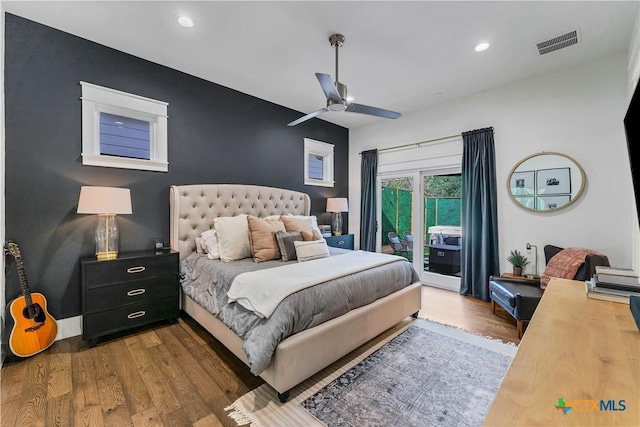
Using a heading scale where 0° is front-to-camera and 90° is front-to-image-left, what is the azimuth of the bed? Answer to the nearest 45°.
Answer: approximately 315°

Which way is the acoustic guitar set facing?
toward the camera

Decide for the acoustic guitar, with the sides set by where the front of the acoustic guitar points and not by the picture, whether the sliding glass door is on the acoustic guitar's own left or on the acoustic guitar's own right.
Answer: on the acoustic guitar's own left

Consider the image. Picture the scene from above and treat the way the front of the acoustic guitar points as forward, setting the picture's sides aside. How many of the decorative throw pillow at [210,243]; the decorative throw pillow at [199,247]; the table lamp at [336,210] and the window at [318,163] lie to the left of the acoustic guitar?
4

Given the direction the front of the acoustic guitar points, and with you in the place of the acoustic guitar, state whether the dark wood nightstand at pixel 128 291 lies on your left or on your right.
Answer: on your left

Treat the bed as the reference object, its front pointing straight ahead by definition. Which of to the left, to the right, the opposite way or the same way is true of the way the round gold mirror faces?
to the right

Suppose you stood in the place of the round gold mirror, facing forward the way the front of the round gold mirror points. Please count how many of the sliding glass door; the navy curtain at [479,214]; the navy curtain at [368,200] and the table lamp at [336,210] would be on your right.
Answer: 4

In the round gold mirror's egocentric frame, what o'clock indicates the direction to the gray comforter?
The gray comforter is roughly at 1 o'clock from the round gold mirror.

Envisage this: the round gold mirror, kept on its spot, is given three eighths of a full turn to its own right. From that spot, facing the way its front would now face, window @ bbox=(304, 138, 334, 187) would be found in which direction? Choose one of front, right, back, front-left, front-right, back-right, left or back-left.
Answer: front-left

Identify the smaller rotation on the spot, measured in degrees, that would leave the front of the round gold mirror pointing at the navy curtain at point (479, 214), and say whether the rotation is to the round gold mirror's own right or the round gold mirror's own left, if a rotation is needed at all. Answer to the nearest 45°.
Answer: approximately 90° to the round gold mirror's own right

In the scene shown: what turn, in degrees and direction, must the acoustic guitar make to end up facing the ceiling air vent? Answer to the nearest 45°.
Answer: approximately 45° to its left

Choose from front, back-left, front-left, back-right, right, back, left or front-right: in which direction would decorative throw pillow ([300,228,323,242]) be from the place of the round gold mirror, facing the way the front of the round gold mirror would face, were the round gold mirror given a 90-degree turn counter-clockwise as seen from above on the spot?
back-right

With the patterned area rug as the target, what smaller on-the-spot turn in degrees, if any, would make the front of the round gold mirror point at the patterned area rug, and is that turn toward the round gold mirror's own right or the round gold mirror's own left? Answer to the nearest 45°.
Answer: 0° — it already faces it

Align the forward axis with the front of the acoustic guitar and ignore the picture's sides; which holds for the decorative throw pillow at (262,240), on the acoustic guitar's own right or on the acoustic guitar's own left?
on the acoustic guitar's own left

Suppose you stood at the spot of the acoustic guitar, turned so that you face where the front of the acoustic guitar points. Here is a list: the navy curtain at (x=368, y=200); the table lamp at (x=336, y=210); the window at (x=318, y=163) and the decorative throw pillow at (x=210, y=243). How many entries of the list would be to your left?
4
